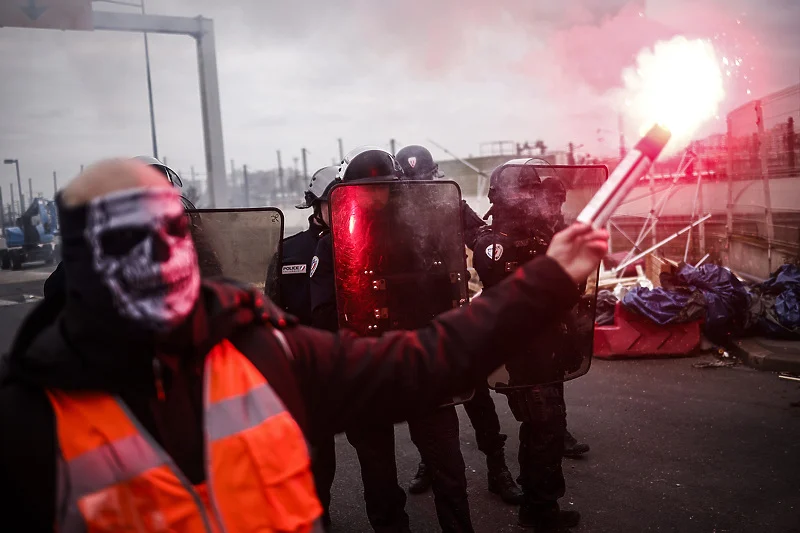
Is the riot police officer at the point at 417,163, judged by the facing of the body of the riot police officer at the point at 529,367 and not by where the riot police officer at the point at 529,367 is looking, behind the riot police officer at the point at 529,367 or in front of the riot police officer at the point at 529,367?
behind

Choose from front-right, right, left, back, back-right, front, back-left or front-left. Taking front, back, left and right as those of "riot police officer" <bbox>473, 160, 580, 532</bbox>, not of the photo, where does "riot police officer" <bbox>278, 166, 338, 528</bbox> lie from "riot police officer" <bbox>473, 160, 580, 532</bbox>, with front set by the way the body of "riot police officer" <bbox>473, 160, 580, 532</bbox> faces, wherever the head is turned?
back-right

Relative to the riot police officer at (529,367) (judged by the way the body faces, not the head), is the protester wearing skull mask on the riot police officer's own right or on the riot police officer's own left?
on the riot police officer's own right

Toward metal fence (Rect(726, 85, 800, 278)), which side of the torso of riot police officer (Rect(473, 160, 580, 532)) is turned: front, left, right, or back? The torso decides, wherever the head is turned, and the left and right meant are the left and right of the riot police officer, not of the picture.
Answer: left

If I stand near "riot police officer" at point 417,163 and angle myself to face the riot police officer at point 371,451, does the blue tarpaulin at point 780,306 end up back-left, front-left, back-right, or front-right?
back-left

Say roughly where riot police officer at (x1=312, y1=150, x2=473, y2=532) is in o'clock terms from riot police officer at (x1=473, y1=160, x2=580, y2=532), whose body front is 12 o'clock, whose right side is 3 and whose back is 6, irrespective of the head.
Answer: riot police officer at (x1=312, y1=150, x2=473, y2=532) is roughly at 3 o'clock from riot police officer at (x1=473, y1=160, x2=580, y2=532).

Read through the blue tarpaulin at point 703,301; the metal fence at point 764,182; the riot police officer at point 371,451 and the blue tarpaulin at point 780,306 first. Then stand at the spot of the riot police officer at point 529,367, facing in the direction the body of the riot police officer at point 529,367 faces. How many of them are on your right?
1

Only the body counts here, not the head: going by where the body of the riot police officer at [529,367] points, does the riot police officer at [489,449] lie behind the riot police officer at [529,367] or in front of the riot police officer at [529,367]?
behind

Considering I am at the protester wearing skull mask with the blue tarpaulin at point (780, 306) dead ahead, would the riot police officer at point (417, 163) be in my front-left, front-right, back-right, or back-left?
front-left

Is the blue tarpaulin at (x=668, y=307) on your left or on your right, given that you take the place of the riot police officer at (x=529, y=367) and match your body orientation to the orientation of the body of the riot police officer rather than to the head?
on your left

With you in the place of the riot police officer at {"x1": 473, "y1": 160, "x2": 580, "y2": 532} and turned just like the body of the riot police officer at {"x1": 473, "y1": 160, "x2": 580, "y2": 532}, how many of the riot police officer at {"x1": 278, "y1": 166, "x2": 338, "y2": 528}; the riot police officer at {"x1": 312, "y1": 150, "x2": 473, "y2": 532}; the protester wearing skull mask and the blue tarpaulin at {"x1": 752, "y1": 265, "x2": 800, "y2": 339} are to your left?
1

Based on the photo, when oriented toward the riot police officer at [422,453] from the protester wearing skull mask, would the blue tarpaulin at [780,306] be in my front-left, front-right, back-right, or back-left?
front-right

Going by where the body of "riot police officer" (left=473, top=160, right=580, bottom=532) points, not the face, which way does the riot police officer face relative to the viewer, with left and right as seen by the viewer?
facing the viewer and to the right of the viewer
